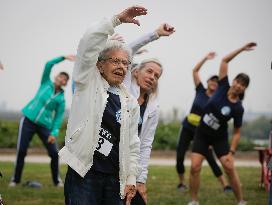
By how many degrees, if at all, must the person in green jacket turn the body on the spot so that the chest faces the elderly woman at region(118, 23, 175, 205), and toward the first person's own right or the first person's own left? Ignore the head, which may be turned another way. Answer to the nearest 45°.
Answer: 0° — they already face them

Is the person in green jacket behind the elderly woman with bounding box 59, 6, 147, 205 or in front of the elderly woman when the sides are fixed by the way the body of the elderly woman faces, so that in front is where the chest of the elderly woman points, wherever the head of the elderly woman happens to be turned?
behind

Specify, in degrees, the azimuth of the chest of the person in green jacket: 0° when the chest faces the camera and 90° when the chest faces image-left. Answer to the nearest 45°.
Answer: approximately 0°

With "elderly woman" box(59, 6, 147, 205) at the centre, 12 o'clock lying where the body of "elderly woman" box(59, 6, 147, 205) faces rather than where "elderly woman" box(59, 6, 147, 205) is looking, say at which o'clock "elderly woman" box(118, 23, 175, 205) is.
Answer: "elderly woman" box(118, 23, 175, 205) is roughly at 8 o'clock from "elderly woman" box(59, 6, 147, 205).

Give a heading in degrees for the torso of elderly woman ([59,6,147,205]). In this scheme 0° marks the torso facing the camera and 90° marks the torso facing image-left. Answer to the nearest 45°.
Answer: approximately 315°
